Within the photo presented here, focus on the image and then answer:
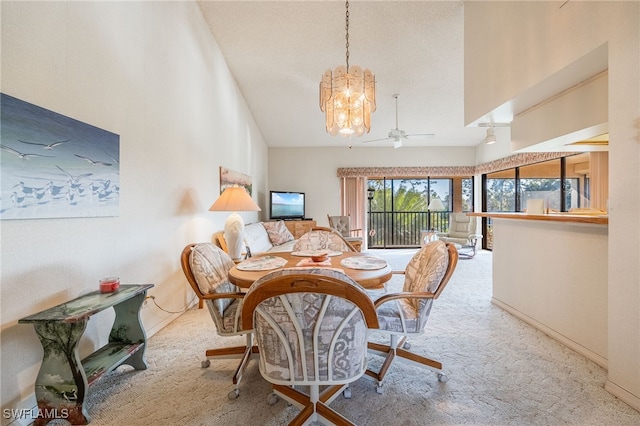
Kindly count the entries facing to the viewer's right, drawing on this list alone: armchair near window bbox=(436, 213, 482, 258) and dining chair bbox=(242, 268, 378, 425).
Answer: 0

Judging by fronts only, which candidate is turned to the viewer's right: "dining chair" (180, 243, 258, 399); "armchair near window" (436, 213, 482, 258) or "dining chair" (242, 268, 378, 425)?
"dining chair" (180, 243, 258, 399)

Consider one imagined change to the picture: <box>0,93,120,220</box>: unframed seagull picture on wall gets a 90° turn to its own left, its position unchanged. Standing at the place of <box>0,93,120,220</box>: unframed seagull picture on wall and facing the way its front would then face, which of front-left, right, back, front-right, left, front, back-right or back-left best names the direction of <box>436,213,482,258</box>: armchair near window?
front-right

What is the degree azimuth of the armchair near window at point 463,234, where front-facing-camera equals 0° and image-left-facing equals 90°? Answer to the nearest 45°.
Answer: approximately 45°

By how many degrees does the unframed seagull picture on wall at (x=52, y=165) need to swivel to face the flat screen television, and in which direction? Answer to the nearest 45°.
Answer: approximately 90° to its left

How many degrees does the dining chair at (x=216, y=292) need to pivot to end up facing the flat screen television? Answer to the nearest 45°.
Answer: approximately 90° to its left

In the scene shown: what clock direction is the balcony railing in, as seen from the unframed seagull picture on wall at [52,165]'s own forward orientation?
The balcony railing is roughly at 10 o'clock from the unframed seagull picture on wall.

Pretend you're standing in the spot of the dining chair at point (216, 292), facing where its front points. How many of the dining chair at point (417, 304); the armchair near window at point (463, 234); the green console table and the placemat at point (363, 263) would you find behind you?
1

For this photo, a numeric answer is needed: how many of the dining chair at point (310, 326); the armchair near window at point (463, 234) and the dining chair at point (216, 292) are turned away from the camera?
1

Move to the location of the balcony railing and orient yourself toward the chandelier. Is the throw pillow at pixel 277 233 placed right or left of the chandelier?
right

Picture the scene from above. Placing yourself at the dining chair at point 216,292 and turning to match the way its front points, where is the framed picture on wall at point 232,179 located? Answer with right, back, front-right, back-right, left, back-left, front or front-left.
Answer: left

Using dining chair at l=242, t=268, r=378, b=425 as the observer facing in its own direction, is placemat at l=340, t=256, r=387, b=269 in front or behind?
in front

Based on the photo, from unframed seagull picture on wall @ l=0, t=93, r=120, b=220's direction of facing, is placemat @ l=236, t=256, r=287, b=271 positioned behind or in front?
in front

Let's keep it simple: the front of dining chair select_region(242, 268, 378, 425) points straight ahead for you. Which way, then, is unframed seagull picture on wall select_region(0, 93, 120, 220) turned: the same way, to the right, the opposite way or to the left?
to the right

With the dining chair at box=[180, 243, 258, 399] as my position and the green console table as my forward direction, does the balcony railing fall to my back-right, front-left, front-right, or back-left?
back-right

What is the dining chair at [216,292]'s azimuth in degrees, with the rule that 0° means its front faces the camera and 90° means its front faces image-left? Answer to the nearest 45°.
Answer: approximately 270°

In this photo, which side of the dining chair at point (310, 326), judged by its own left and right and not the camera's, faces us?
back
